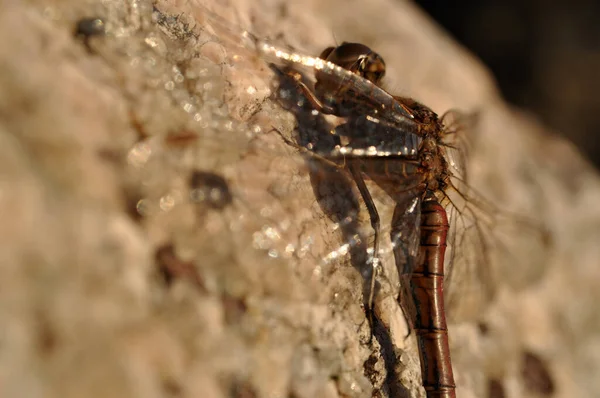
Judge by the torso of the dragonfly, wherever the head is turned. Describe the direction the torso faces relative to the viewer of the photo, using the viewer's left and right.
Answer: facing away from the viewer and to the left of the viewer
